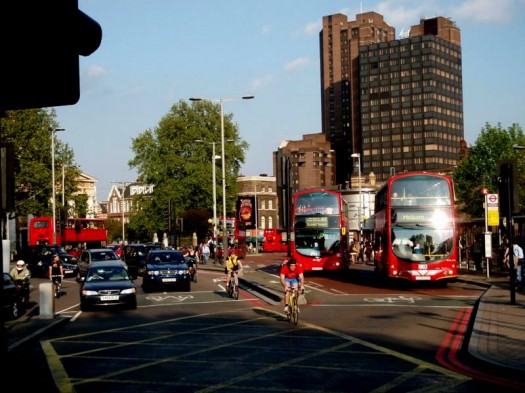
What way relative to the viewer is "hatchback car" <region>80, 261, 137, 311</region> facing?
toward the camera

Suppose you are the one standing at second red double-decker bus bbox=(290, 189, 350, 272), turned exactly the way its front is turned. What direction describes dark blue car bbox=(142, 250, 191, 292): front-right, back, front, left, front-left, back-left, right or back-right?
front-right

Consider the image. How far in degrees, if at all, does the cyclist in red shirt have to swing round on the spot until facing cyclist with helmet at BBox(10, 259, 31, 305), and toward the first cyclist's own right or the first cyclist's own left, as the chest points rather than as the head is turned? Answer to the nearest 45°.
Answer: approximately 135° to the first cyclist's own right

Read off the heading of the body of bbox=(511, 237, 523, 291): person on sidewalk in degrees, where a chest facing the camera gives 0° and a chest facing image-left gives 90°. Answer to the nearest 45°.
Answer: approximately 90°

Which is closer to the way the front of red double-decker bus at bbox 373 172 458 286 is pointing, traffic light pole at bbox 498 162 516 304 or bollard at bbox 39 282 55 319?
the traffic light pole

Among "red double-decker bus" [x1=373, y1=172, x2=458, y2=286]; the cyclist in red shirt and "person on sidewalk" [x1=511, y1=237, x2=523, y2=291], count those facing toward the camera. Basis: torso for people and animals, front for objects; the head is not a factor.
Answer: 2

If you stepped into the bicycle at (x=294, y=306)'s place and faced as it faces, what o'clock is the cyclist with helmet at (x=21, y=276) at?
The cyclist with helmet is roughly at 4 o'clock from the bicycle.

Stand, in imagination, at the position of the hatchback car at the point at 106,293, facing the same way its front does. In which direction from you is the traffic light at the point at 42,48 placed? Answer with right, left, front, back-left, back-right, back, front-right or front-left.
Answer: front

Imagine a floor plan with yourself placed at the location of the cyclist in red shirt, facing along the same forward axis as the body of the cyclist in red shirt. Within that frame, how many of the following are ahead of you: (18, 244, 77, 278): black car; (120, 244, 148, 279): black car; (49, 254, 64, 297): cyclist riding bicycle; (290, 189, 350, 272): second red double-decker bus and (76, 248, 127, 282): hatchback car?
0

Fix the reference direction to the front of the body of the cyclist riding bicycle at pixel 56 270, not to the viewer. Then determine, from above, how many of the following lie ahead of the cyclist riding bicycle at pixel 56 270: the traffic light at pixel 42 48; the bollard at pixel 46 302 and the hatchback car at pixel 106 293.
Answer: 3

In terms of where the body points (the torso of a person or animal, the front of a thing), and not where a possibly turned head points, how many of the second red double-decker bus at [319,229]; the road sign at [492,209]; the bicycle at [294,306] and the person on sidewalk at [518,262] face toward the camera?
3

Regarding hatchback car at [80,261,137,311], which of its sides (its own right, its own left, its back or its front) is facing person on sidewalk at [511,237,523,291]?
left

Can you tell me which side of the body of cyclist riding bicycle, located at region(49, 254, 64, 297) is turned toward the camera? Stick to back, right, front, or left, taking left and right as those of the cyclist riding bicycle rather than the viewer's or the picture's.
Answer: front

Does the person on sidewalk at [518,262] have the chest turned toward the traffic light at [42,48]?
no

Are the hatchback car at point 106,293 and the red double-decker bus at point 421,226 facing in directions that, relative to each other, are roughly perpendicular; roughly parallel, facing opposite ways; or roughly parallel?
roughly parallel

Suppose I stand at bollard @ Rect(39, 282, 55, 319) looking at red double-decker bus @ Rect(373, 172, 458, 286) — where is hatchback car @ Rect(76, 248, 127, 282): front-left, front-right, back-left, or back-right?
front-left

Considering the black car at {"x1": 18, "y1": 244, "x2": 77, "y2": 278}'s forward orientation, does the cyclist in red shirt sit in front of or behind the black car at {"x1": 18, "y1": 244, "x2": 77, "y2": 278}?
in front

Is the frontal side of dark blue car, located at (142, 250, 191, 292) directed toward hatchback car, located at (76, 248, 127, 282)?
no

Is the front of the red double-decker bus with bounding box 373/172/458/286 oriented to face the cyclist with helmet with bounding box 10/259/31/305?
no

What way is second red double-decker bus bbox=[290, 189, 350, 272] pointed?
toward the camera

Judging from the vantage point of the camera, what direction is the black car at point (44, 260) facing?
facing the viewer and to the right of the viewer
